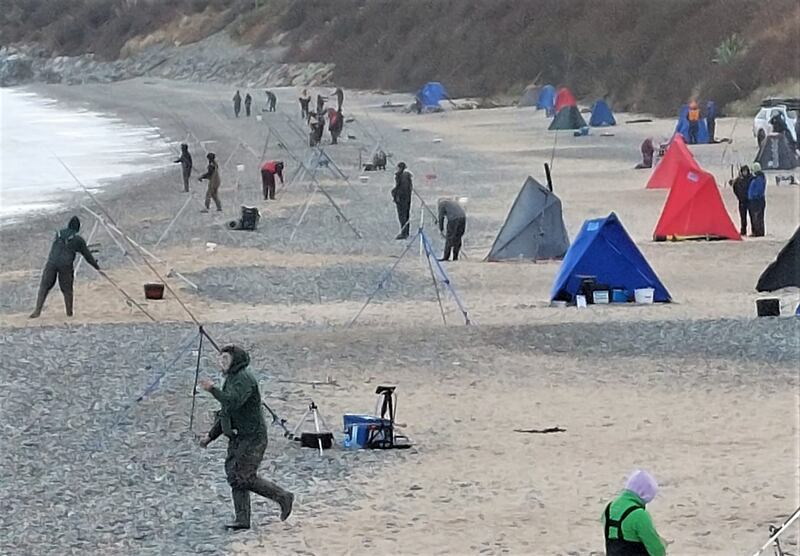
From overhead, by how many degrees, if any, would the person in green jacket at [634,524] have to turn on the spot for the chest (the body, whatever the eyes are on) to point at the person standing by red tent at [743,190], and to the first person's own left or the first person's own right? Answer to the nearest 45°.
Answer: approximately 45° to the first person's own left

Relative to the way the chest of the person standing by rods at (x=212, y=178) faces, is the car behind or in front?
behind

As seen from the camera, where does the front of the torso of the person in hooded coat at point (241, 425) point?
to the viewer's left

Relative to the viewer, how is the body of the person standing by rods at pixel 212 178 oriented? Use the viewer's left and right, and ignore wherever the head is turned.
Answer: facing to the left of the viewer

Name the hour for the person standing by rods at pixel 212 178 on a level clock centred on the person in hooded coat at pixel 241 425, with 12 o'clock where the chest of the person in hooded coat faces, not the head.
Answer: The person standing by rods is roughly at 3 o'clock from the person in hooded coat.

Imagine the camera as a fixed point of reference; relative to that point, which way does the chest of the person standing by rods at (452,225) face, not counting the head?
to the viewer's left

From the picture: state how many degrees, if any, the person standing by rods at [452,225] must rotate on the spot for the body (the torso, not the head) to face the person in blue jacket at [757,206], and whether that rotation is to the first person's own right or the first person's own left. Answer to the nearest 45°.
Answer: approximately 180°

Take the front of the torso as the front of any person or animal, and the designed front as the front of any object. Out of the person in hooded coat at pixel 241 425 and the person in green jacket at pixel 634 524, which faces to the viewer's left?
the person in hooded coat

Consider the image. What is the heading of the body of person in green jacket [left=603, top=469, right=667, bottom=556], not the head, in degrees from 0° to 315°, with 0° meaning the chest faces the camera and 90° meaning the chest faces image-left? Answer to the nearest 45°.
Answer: approximately 225°

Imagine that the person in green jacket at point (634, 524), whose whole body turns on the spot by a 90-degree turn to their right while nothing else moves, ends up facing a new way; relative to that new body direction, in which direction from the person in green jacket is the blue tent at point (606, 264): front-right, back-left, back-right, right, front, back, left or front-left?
back-left

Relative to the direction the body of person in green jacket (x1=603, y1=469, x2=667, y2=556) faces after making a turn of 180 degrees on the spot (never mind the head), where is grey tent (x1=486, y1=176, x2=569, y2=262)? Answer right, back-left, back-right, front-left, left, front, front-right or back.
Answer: back-right
